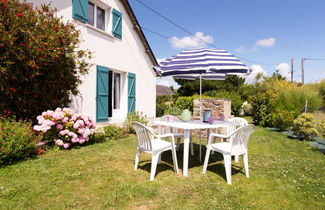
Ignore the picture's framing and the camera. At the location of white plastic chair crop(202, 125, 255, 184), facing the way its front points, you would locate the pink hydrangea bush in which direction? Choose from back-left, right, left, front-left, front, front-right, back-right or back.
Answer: front-left

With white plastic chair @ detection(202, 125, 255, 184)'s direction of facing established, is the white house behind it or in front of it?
in front

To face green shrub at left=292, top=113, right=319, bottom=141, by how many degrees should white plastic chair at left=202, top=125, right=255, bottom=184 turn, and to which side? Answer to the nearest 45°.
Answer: approximately 90° to its right

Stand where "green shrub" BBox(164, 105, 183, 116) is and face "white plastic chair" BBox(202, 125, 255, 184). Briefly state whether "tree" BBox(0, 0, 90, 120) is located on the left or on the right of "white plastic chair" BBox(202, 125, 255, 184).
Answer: right

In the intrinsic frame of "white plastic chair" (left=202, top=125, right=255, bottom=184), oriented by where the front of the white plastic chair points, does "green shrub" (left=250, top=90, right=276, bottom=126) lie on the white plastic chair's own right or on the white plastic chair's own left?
on the white plastic chair's own right

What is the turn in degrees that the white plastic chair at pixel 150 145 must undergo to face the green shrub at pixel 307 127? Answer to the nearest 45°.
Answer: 0° — it already faces it

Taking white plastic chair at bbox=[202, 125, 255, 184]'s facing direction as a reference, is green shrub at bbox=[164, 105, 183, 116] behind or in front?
in front

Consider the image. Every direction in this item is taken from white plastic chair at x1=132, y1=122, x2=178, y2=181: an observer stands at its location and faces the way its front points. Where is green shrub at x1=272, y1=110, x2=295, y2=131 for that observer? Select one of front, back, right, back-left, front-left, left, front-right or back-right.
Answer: front
